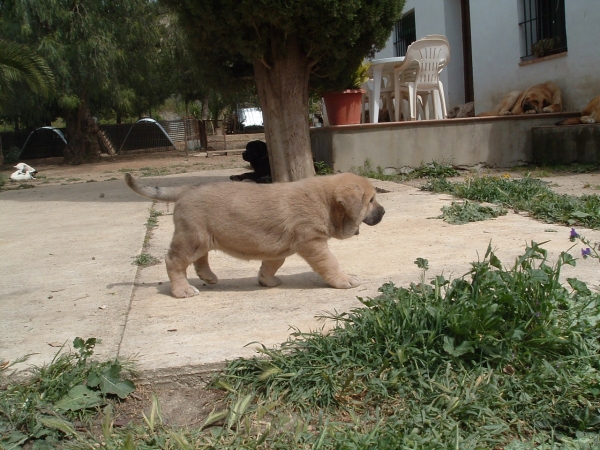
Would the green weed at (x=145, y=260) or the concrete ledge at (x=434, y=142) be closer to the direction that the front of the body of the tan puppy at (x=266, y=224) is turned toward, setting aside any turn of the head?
the concrete ledge

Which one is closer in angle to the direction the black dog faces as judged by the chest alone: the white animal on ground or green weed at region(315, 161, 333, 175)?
the white animal on ground

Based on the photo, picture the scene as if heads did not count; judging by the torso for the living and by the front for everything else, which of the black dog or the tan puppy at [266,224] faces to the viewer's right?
the tan puppy

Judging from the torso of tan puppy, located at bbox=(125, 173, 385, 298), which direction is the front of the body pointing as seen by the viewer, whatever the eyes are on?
to the viewer's right

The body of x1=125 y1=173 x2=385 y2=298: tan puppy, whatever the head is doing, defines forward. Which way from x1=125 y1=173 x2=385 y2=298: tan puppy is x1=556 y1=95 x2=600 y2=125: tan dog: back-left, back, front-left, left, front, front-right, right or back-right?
front-left

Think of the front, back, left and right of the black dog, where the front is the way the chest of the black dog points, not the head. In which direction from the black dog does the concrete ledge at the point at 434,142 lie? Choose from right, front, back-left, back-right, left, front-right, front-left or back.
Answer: back

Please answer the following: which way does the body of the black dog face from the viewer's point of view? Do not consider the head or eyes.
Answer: to the viewer's left
